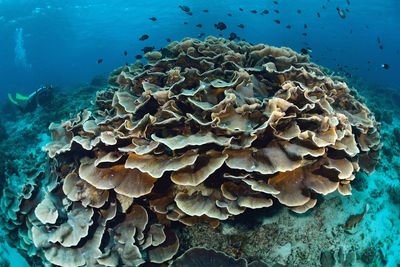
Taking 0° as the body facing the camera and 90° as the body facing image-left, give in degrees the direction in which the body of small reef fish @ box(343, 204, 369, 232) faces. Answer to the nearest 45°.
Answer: approximately 90°
